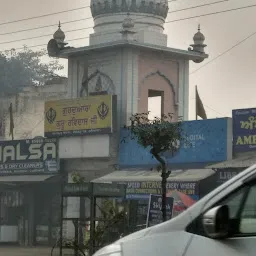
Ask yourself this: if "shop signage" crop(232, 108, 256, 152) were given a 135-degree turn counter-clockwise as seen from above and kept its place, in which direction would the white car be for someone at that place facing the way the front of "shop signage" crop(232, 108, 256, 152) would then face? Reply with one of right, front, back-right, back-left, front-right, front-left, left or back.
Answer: back-right

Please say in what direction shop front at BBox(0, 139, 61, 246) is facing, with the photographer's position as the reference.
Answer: facing the viewer

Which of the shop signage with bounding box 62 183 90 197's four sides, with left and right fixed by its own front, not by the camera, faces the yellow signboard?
back

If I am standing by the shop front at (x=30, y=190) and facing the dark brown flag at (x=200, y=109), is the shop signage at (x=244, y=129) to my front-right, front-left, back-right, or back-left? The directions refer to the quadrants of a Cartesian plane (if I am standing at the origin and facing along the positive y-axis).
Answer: front-right

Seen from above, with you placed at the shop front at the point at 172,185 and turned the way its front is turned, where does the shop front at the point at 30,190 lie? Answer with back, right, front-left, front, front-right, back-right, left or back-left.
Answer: back-right

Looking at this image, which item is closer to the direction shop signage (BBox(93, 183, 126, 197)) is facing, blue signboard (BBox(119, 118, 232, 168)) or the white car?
the white car

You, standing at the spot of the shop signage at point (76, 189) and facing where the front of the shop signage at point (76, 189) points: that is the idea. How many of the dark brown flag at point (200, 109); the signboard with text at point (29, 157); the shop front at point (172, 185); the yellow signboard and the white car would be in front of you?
1

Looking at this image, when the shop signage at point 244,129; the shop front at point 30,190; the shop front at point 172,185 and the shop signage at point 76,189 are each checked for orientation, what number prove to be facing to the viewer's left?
0

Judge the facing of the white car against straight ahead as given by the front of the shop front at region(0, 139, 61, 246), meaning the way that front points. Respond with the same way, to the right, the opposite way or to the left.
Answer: to the right

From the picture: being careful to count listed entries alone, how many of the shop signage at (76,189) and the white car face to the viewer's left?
1

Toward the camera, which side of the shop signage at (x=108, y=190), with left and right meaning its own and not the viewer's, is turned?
front
